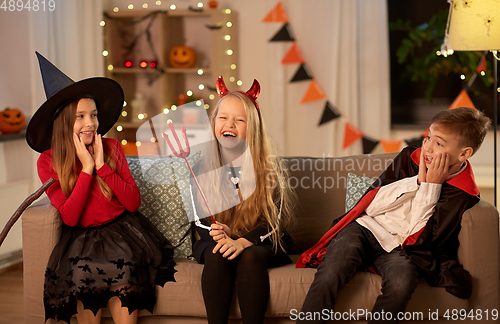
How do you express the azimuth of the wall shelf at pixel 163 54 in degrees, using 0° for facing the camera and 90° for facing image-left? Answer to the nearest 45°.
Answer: approximately 0°

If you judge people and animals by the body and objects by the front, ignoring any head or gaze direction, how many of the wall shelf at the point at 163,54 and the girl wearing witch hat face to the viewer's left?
0

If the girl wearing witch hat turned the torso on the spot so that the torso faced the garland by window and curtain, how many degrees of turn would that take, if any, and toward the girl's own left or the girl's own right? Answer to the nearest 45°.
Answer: approximately 90° to the girl's own left

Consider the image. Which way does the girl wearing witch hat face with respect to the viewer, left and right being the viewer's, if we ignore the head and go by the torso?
facing the viewer and to the right of the viewer

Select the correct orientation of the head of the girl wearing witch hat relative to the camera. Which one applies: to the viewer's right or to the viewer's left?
to the viewer's right

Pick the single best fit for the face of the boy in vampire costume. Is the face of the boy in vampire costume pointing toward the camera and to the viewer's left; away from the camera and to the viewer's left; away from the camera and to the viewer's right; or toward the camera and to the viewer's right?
toward the camera and to the viewer's left

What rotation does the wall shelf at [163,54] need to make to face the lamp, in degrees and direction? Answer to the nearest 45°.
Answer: approximately 45° to its left

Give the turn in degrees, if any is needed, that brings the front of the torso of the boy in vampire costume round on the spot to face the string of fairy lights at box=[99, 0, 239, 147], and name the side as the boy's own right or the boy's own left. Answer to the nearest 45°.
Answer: approximately 90° to the boy's own right

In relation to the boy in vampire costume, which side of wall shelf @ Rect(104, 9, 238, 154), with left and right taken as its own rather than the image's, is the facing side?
front

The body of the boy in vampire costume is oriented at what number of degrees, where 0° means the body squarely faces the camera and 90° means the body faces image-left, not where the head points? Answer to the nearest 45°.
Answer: approximately 45°

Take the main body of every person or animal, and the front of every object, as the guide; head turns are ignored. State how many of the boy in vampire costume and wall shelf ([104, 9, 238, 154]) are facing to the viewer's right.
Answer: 0
